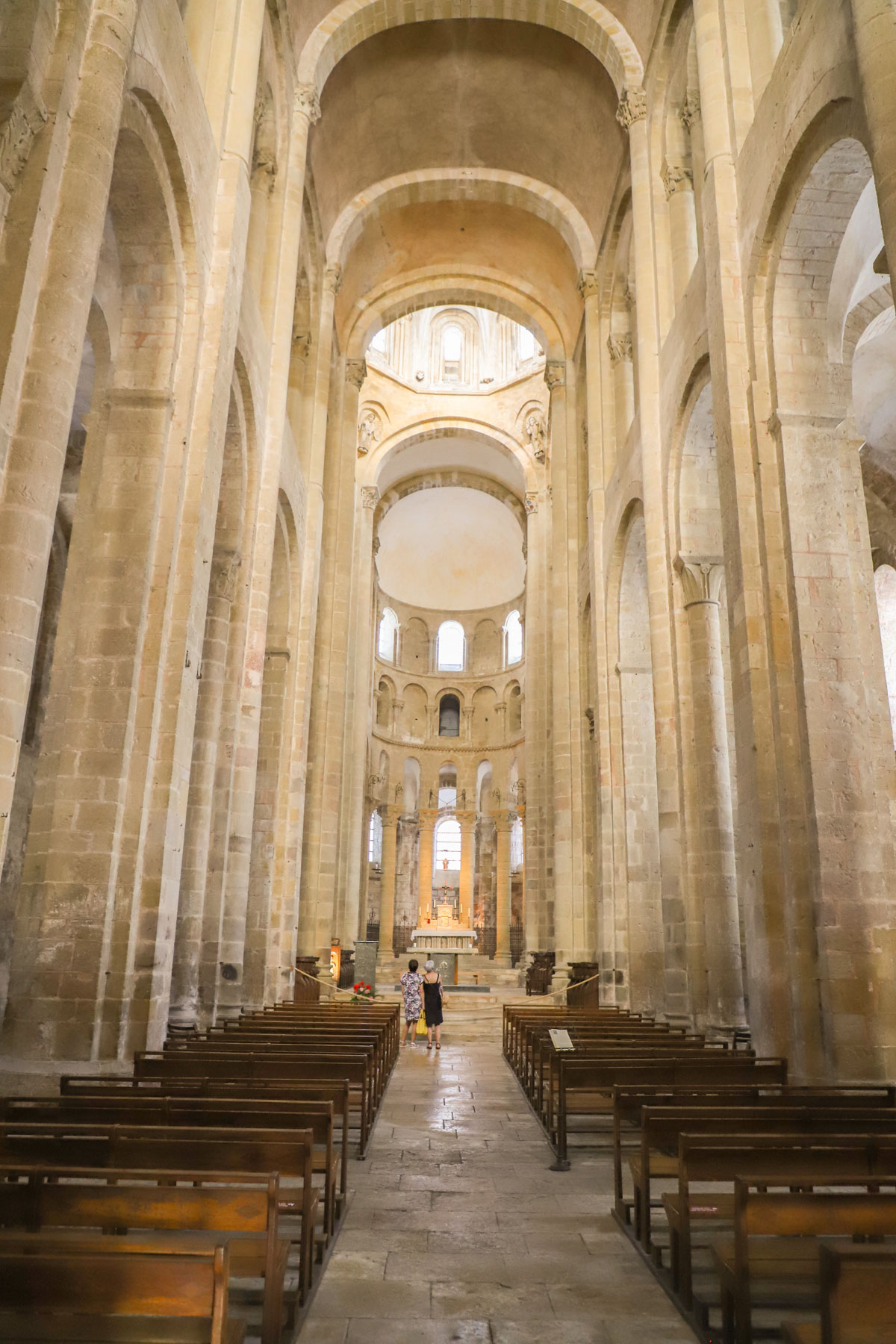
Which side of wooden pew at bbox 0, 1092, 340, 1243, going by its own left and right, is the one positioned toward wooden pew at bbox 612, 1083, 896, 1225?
right

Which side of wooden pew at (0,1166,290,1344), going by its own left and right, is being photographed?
back

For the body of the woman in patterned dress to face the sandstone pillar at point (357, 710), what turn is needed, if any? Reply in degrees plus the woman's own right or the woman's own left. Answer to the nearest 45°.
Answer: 0° — they already face it

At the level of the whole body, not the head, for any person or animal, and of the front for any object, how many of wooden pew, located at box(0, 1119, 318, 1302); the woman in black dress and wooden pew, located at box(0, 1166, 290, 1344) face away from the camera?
3

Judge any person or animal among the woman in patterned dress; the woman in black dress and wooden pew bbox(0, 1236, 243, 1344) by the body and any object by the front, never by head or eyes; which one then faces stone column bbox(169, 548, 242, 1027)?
the wooden pew

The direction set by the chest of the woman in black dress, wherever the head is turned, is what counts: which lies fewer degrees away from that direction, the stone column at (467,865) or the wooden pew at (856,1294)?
the stone column

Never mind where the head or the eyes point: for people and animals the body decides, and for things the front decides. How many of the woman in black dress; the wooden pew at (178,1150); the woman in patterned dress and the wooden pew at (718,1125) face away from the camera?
4

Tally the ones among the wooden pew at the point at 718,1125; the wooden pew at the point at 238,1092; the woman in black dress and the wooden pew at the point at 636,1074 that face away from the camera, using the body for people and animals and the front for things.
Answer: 4

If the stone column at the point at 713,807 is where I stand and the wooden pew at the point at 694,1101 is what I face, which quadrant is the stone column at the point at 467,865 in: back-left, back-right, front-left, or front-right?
back-right

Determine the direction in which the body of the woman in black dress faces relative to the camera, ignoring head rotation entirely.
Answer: away from the camera

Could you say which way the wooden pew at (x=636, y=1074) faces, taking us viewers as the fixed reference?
facing away from the viewer

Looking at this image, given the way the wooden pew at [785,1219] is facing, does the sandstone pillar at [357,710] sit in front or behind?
in front

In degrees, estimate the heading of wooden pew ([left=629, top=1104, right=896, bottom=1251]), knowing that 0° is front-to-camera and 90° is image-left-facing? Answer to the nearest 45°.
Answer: approximately 180°

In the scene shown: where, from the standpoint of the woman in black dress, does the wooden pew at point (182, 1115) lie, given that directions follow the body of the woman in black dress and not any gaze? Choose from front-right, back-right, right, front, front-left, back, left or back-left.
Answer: back

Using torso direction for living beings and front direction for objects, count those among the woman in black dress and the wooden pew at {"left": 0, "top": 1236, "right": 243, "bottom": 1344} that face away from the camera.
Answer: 2

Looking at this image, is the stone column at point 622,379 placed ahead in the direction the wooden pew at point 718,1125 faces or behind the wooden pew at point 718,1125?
ahead

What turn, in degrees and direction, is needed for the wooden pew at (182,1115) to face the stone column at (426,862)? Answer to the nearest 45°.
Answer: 0° — it already faces it

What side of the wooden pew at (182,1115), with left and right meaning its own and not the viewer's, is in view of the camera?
back

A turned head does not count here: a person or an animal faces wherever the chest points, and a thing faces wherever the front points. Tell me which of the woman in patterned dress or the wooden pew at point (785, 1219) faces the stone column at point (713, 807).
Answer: the wooden pew
